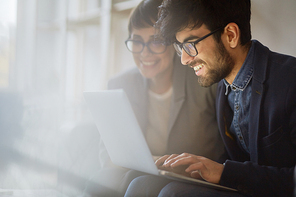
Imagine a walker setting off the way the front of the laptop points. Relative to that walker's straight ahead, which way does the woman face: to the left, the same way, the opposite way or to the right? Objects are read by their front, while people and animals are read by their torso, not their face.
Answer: the opposite way

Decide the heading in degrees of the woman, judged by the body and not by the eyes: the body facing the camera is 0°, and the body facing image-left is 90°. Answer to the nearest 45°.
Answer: approximately 45°

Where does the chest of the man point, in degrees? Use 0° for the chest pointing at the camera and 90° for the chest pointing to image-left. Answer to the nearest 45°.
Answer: approximately 45°

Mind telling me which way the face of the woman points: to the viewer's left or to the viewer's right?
to the viewer's left

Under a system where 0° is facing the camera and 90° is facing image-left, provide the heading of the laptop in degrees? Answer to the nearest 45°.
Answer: approximately 225°
